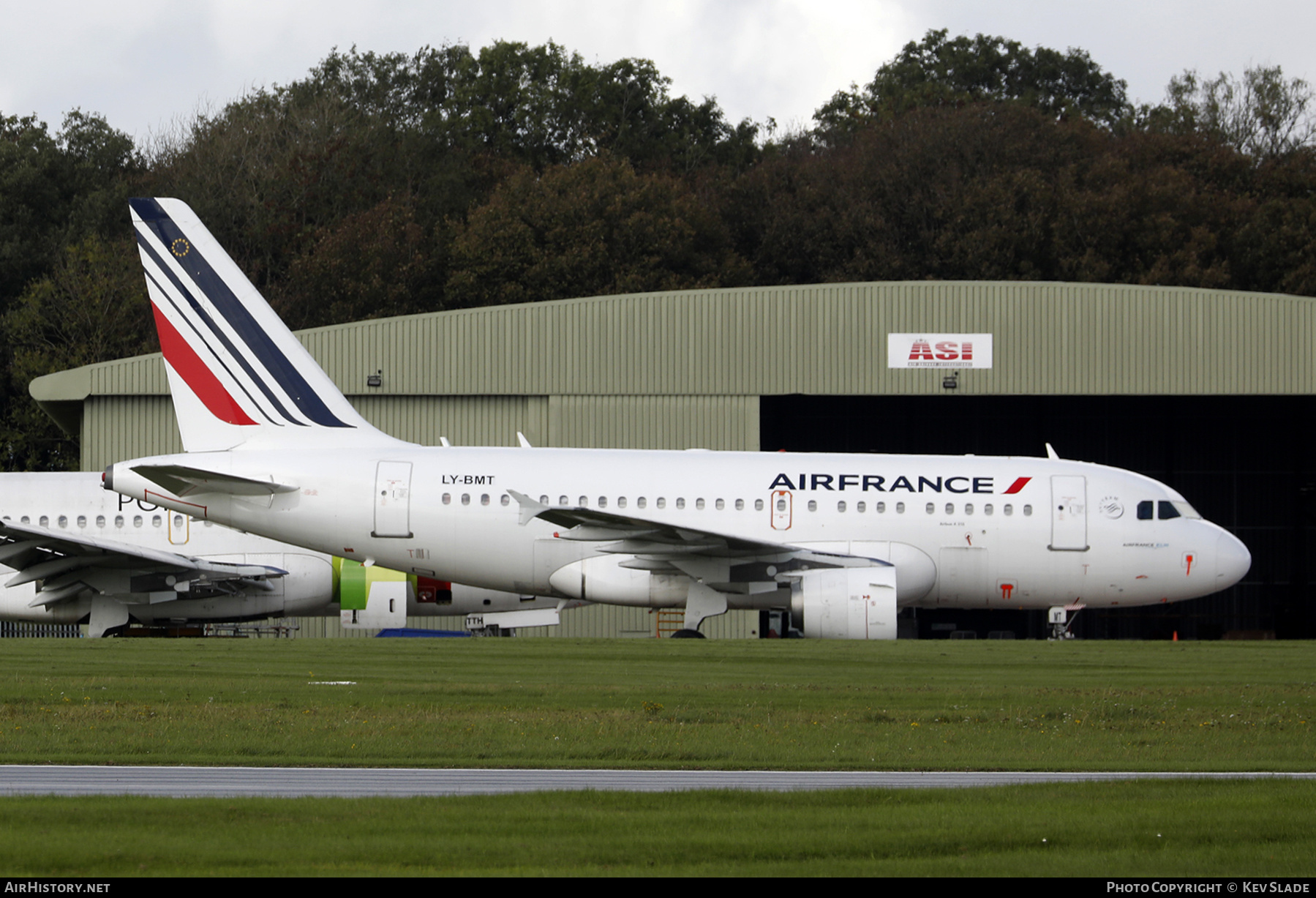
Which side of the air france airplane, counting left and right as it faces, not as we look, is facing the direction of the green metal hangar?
left

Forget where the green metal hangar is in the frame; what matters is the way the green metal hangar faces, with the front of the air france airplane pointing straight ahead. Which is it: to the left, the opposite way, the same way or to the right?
to the right

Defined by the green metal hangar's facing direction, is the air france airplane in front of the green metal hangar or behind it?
in front

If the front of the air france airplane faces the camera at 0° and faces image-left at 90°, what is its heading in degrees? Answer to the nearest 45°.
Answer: approximately 270°

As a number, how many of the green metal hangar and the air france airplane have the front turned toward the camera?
1

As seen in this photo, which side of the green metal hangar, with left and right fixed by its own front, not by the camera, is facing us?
front
